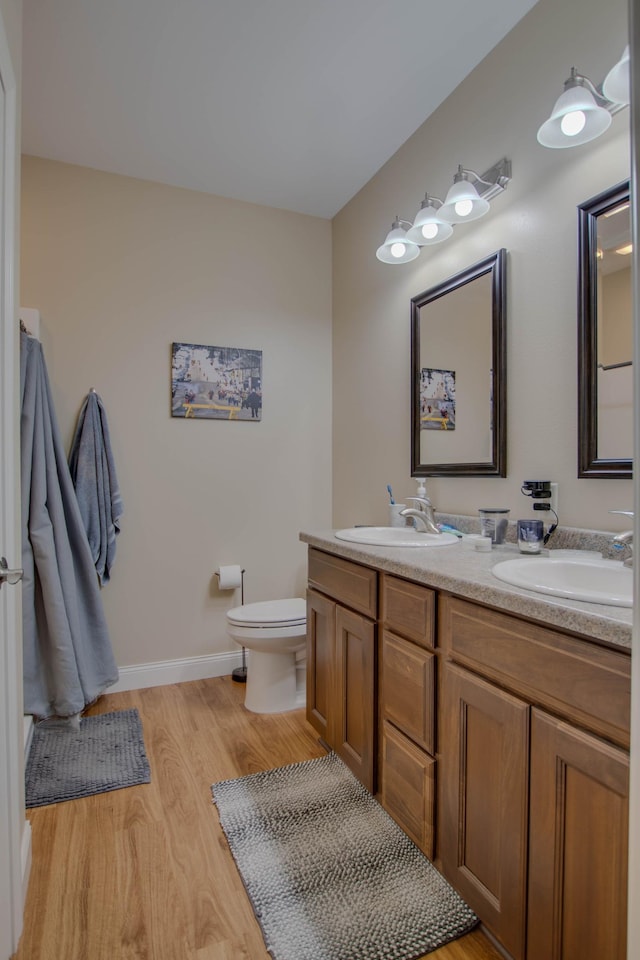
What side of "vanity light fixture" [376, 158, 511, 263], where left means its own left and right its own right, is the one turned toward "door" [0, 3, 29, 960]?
front

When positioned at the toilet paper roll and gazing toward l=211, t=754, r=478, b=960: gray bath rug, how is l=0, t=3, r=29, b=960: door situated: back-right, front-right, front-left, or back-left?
front-right

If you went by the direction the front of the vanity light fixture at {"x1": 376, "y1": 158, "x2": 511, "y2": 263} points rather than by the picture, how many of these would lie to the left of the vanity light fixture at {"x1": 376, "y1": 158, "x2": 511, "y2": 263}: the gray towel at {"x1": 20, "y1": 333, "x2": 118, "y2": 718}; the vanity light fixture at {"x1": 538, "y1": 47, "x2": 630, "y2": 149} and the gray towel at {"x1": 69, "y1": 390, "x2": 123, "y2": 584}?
1

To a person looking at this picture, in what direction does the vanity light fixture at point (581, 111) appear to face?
facing the viewer and to the left of the viewer

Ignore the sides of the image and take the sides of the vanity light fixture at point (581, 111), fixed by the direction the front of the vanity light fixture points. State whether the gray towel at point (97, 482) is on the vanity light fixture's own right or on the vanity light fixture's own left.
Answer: on the vanity light fixture's own right

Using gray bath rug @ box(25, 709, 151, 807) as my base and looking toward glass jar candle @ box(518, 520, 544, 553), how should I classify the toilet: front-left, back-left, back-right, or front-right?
front-left

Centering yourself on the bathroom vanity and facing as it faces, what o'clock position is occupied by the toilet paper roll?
The toilet paper roll is roughly at 3 o'clock from the bathroom vanity.

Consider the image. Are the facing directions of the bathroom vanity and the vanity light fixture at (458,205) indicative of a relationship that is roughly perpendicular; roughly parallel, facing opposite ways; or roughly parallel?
roughly parallel

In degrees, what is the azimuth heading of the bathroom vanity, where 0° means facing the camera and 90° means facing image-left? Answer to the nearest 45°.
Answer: approximately 45°

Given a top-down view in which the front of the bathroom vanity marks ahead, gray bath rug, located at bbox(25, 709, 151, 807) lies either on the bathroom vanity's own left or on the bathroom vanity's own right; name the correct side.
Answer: on the bathroom vanity's own right

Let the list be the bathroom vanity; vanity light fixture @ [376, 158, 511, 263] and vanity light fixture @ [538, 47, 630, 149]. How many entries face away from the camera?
0

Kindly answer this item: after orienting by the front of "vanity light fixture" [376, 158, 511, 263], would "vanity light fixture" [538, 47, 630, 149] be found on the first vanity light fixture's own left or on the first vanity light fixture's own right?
on the first vanity light fixture's own left

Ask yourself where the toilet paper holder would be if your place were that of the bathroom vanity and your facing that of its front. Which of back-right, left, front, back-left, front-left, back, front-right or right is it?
right

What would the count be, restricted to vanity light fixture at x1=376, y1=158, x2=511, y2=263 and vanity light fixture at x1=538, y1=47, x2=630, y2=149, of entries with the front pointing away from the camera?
0

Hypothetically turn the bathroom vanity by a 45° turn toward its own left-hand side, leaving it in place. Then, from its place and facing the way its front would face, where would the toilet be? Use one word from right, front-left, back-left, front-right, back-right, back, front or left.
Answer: back-right
